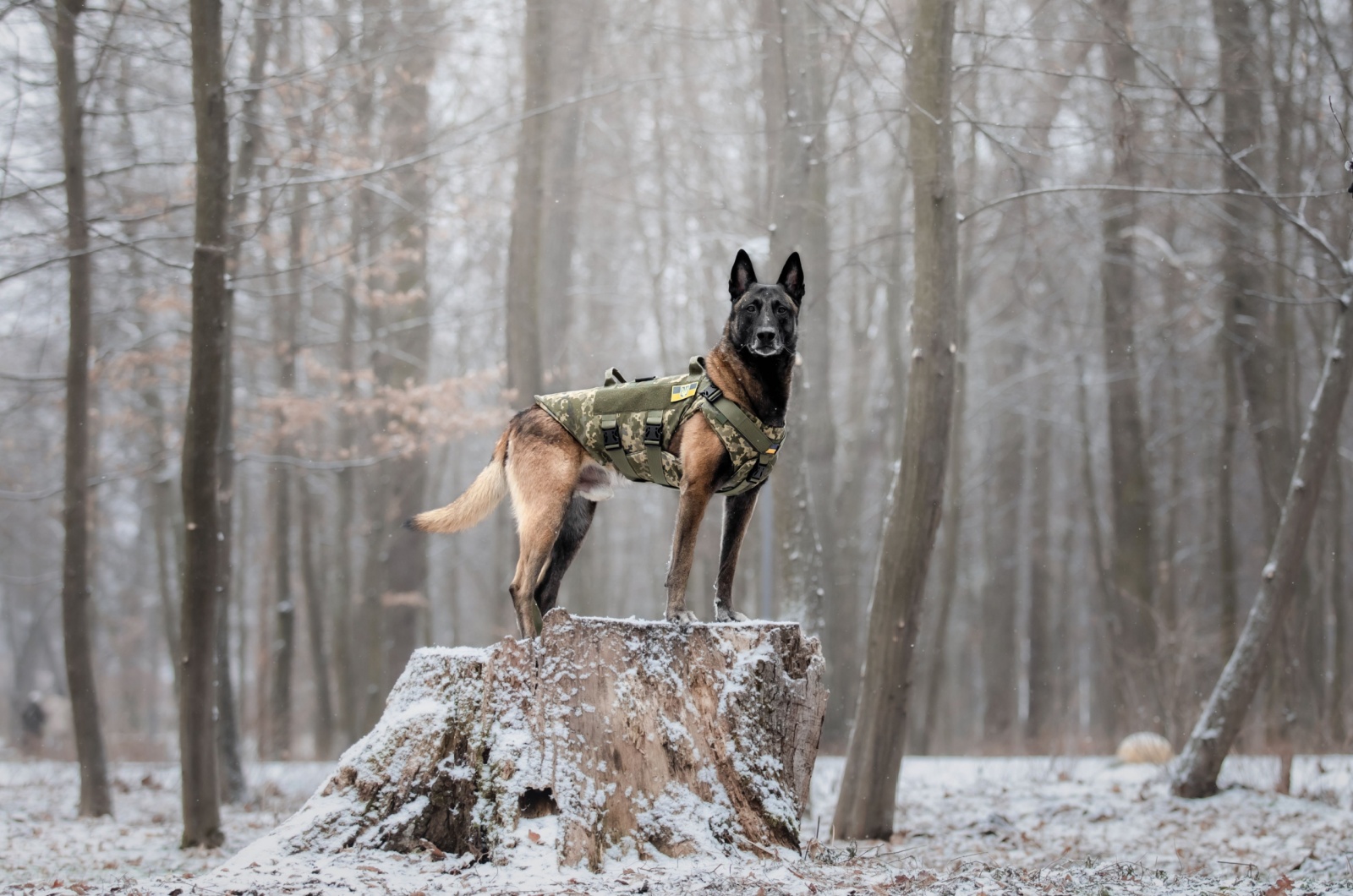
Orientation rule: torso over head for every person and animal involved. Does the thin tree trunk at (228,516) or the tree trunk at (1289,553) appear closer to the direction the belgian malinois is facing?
the tree trunk

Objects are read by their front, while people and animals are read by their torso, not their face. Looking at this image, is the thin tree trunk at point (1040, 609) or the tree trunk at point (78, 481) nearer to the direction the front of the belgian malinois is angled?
the thin tree trunk

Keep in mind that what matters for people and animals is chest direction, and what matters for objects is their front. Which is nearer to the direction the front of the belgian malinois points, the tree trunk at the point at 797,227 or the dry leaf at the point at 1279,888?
the dry leaf

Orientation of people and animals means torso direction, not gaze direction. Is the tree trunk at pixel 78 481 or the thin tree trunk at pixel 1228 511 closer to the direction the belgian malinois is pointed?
the thin tree trunk

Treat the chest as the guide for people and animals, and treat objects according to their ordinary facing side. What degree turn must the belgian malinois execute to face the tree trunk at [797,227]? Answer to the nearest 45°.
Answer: approximately 90° to its left

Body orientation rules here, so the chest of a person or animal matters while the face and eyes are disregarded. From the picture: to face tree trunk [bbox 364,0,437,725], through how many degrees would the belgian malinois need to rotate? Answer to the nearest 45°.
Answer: approximately 90° to its left

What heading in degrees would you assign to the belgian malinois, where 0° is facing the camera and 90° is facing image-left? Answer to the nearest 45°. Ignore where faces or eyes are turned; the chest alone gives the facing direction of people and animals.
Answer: approximately 270°

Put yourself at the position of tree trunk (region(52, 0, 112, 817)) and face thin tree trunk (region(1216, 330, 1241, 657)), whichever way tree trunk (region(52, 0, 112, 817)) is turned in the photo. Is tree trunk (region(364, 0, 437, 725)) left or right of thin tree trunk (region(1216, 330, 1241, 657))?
left

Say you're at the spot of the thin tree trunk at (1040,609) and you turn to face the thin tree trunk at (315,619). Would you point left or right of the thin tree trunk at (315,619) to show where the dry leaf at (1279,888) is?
left
